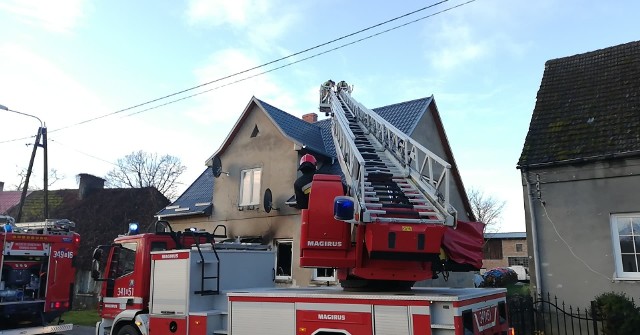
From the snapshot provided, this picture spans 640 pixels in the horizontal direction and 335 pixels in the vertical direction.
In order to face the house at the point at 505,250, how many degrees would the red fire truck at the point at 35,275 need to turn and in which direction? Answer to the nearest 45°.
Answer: approximately 45° to its right

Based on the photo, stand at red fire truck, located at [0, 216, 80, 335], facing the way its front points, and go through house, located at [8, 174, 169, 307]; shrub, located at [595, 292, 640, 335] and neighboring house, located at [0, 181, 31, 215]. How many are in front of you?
2

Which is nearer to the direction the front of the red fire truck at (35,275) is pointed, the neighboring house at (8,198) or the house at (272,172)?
the neighboring house

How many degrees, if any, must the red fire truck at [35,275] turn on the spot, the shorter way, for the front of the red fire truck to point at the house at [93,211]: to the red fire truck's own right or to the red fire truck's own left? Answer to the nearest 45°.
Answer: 0° — it already faces it

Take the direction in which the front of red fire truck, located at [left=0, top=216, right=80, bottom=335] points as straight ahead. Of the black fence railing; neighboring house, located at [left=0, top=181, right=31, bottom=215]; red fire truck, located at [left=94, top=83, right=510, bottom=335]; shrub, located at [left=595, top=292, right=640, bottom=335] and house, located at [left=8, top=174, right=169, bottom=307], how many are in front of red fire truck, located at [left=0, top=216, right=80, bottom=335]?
2

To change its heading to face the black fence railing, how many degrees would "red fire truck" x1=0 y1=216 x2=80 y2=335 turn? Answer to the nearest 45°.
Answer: approximately 135° to its right

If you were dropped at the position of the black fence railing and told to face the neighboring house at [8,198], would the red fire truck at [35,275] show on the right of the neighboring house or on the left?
left

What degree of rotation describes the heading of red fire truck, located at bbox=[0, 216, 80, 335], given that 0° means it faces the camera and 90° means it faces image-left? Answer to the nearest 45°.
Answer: approximately 180°

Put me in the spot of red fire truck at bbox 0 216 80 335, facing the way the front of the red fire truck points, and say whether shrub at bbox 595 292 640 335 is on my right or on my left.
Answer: on my right

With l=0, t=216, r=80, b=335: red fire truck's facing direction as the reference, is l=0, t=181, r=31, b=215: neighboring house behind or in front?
in front

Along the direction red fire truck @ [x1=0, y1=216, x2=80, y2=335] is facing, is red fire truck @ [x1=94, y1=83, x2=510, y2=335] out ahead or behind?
behind

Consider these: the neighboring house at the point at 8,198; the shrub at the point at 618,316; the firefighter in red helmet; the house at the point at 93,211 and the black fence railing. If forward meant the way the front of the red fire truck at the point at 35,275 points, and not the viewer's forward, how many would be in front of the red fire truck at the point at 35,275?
2

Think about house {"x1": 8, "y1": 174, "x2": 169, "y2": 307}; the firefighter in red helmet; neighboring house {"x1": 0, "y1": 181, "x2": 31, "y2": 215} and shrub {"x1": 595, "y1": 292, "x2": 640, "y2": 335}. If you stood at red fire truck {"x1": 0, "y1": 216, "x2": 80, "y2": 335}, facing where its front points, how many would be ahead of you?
2

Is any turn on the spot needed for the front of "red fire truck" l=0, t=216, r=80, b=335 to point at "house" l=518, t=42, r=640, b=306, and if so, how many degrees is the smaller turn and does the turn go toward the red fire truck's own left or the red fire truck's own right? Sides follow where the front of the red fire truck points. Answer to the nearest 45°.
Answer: approximately 135° to the red fire truck's own right

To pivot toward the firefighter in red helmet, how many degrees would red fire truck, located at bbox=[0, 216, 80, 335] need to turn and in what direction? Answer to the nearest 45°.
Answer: approximately 135° to its right
